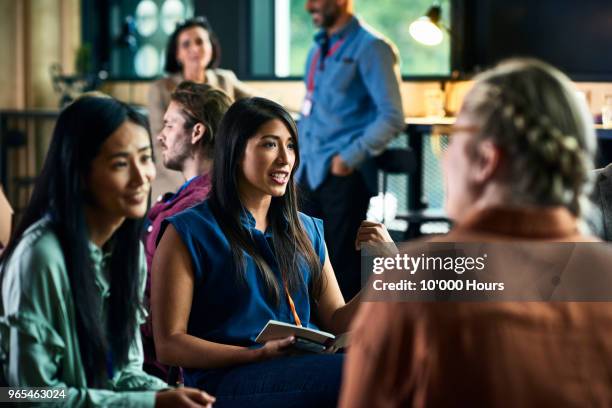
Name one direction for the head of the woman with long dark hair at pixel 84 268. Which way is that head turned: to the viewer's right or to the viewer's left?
to the viewer's right

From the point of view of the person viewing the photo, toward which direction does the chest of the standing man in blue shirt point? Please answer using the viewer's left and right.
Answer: facing the viewer and to the left of the viewer

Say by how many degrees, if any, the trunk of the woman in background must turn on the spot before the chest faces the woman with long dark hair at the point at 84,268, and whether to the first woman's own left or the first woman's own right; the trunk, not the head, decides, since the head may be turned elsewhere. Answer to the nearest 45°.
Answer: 0° — they already face them

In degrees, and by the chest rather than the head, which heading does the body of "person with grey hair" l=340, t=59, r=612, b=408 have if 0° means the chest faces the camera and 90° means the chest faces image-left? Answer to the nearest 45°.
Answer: approximately 135°

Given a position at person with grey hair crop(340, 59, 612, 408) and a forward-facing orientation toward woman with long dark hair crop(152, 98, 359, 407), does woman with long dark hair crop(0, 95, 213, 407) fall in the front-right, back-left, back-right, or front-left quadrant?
front-left

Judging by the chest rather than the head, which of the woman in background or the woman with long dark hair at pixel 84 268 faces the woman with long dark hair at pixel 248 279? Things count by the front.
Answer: the woman in background

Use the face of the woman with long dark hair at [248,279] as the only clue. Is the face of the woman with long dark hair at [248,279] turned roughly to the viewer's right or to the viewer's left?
to the viewer's right

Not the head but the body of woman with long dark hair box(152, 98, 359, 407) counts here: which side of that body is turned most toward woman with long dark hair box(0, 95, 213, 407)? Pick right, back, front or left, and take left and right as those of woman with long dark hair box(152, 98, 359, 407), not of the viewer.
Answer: right

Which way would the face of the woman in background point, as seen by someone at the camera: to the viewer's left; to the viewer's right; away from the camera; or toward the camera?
toward the camera

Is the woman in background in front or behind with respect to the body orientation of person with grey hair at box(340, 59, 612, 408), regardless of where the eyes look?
in front

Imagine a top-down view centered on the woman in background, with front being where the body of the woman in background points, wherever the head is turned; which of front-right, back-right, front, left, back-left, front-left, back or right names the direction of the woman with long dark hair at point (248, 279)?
front

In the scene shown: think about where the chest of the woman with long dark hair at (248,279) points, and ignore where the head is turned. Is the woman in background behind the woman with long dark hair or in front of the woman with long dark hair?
behind

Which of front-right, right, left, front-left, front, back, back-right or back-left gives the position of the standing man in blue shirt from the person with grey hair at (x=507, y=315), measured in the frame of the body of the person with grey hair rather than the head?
front-right

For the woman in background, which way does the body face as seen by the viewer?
toward the camera

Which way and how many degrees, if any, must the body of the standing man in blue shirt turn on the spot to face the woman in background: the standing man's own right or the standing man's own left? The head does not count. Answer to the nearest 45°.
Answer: approximately 45° to the standing man's own right

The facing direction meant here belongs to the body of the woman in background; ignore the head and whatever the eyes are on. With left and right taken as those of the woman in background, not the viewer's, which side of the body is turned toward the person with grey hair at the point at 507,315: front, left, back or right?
front

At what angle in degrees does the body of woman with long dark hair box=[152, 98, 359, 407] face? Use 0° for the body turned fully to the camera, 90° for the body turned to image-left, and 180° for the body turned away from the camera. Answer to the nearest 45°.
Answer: approximately 315°

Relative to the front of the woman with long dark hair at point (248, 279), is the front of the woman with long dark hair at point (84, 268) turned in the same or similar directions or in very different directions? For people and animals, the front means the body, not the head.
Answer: same or similar directions

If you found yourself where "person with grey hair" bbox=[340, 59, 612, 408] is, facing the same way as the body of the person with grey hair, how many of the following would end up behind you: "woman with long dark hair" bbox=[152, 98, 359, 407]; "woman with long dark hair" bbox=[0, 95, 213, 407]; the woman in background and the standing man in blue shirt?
0

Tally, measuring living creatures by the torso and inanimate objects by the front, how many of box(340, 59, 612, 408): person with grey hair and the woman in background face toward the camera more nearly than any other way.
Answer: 1

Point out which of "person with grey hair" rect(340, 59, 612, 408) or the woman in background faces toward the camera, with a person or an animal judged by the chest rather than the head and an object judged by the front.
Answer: the woman in background
